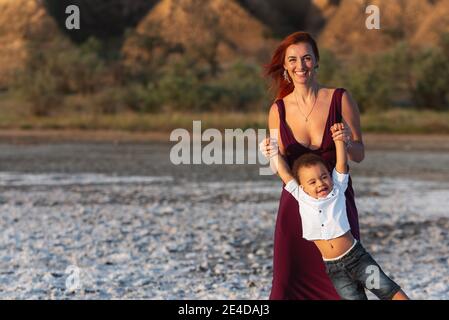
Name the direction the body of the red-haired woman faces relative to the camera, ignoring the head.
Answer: toward the camera

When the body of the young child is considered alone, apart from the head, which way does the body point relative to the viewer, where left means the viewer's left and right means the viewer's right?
facing the viewer
